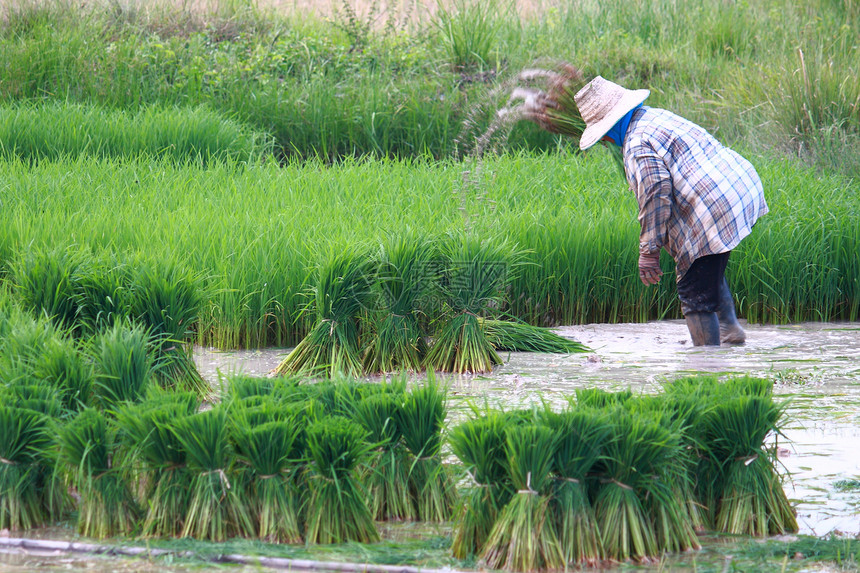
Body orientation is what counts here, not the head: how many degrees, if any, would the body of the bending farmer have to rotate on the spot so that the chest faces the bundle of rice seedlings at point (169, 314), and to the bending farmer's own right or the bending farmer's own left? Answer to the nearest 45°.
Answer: approximately 45° to the bending farmer's own left

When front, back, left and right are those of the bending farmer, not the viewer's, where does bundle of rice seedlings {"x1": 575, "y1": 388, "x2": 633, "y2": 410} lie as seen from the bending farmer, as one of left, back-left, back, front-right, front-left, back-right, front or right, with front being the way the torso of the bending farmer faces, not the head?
left

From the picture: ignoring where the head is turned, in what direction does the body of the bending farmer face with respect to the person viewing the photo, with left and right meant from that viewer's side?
facing to the left of the viewer

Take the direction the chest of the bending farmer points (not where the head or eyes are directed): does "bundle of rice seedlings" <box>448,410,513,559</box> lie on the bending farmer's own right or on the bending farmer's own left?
on the bending farmer's own left

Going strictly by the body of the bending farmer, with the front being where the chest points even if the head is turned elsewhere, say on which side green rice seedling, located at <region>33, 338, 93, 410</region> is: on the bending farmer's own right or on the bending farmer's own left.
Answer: on the bending farmer's own left

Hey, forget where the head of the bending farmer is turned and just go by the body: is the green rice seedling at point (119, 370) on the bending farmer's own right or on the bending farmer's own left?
on the bending farmer's own left

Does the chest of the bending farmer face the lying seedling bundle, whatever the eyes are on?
yes

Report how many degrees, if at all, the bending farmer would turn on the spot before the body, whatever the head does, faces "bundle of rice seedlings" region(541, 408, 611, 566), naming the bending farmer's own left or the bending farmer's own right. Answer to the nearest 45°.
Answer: approximately 90° to the bending farmer's own left

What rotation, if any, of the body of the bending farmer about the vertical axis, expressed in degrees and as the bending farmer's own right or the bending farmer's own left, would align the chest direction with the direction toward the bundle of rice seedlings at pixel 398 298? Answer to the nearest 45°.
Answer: approximately 45° to the bending farmer's own left

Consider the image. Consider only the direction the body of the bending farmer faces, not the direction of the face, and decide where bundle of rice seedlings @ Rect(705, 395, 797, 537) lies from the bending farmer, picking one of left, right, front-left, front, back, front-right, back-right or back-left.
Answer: left

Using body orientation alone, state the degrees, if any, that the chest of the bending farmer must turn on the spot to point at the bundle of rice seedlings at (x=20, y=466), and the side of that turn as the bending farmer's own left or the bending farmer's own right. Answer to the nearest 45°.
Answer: approximately 45° to the bending farmer's own left

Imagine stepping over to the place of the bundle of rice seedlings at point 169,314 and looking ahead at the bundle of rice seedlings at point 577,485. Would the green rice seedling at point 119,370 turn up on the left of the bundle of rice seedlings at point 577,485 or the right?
right

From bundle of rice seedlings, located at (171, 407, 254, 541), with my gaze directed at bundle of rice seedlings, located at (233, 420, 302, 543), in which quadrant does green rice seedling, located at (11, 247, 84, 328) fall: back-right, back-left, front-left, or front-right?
back-left

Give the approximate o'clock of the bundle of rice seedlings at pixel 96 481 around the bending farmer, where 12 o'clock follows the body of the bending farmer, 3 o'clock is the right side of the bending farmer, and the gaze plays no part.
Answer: The bundle of rice seedlings is roughly at 10 o'clock from the bending farmer.
